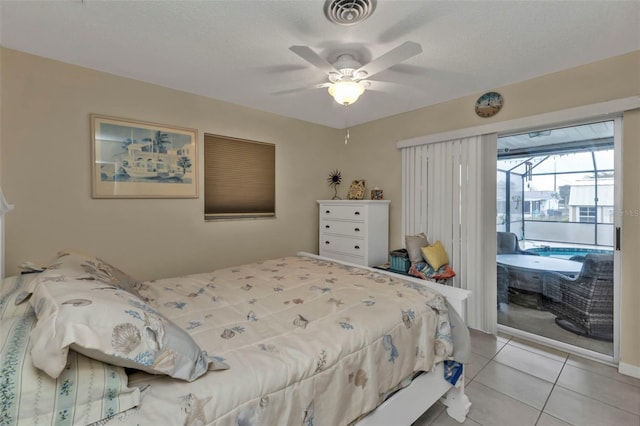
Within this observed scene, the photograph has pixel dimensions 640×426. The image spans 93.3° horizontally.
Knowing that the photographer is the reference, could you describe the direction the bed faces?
facing away from the viewer and to the right of the viewer

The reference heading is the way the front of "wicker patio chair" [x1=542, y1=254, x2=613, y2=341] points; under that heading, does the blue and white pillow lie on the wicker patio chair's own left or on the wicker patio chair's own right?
on the wicker patio chair's own left

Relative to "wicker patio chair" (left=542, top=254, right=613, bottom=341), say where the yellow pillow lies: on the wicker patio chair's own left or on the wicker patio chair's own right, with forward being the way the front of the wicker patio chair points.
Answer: on the wicker patio chair's own left

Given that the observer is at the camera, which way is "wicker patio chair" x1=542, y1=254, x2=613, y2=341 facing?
facing away from the viewer and to the left of the viewer

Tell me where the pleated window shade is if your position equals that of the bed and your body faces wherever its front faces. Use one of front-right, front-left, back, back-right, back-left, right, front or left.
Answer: front-left

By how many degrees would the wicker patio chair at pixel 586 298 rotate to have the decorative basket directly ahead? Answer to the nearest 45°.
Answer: approximately 45° to its left

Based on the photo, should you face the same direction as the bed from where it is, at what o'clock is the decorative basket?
The decorative basket is roughly at 12 o'clock from the bed.

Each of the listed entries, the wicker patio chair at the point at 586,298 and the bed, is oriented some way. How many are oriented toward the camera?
0

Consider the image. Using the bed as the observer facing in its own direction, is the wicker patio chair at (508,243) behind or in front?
in front

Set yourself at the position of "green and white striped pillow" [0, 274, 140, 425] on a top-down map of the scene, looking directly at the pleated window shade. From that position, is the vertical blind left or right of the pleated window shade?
right
